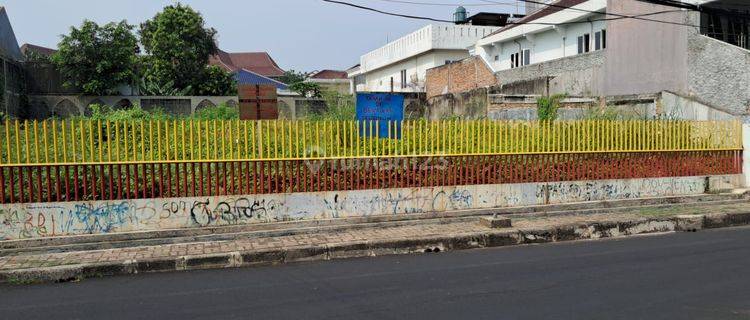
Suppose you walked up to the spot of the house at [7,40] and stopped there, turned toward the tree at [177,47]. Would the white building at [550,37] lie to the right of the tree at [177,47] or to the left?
right

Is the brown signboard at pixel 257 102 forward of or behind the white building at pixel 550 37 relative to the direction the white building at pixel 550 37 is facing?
forward

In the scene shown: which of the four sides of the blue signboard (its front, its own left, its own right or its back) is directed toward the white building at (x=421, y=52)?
back

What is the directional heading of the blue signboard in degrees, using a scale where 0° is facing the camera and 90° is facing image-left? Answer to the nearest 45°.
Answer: approximately 0°

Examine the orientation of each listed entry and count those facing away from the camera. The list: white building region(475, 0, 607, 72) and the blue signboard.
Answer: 0

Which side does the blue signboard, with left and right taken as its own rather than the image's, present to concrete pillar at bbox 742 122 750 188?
left

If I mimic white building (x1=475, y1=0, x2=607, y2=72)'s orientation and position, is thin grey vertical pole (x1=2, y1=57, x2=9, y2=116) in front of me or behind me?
in front

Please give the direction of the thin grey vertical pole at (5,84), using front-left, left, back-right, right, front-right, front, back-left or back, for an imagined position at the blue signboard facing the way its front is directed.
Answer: back-right

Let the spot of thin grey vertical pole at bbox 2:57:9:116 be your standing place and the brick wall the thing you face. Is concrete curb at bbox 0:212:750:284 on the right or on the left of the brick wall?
right
